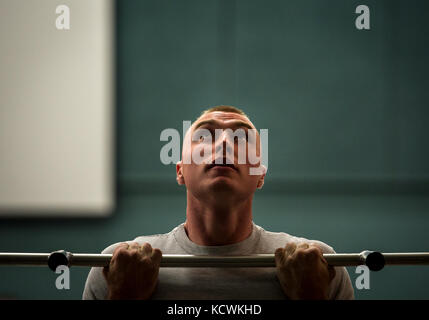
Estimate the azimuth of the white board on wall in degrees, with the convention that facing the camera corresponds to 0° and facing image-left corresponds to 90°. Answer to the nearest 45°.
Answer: approximately 0°

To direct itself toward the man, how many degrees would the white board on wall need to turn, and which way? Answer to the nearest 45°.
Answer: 0° — it already faces them

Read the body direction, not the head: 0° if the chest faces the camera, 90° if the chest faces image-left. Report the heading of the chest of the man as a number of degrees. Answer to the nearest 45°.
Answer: approximately 0°

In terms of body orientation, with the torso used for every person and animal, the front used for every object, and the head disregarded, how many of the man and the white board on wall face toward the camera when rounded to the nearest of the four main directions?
2
